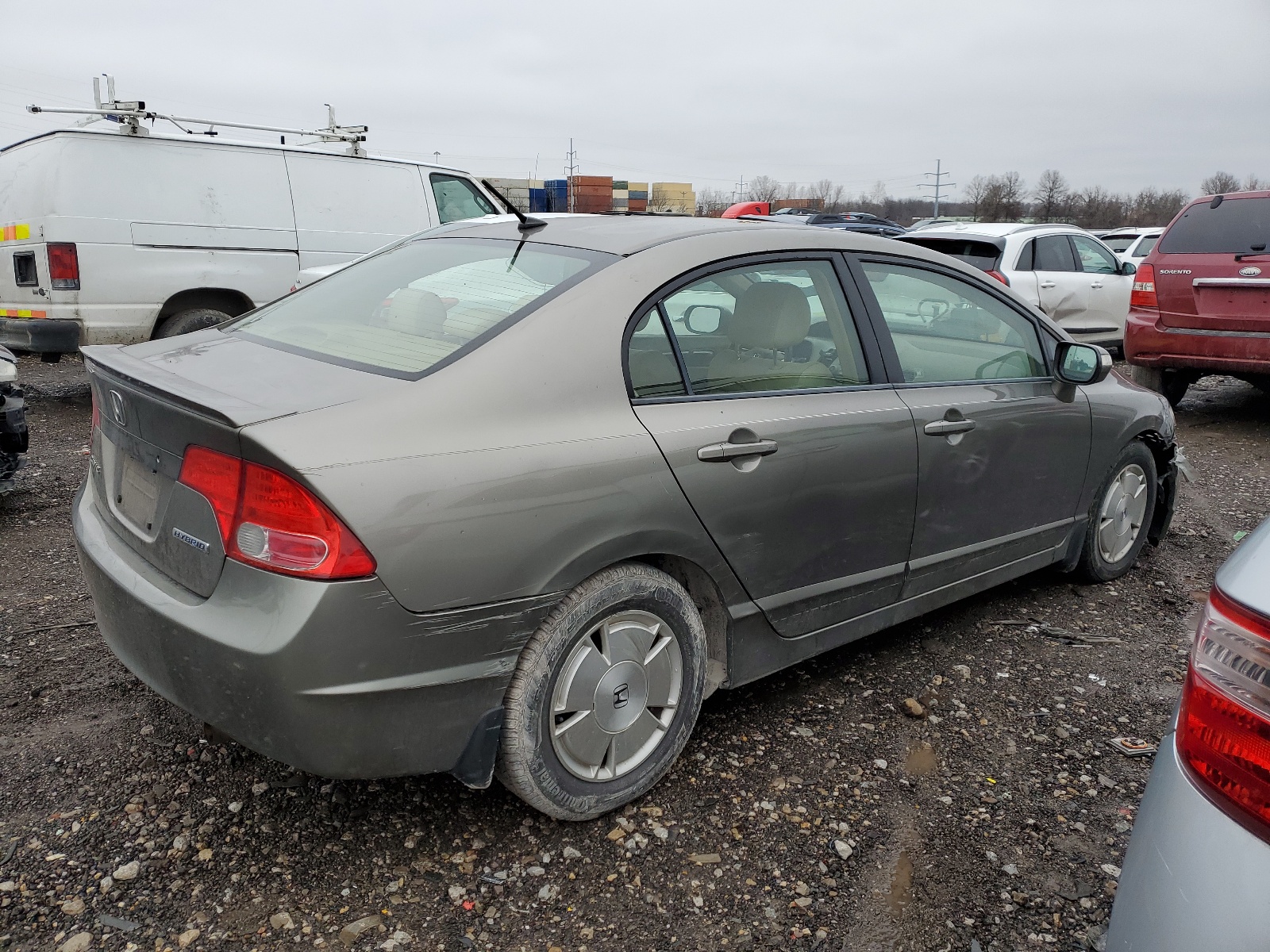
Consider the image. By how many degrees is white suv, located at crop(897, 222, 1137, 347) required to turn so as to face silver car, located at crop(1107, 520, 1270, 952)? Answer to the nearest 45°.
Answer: approximately 135° to its right

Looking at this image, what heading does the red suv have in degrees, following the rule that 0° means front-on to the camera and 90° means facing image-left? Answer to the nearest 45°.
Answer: approximately 180°

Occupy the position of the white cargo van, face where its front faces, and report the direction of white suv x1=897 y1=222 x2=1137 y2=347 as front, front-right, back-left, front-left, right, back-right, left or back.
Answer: front-right

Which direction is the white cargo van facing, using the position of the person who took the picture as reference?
facing away from the viewer and to the right of the viewer

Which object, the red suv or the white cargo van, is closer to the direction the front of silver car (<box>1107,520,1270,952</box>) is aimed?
the red suv

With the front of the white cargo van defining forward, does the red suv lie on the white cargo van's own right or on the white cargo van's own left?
on the white cargo van's own right

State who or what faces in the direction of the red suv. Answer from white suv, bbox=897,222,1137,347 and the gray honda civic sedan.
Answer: the gray honda civic sedan

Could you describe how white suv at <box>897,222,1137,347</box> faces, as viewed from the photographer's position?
facing away from the viewer and to the right of the viewer

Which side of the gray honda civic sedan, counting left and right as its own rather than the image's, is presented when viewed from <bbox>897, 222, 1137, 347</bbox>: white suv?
front

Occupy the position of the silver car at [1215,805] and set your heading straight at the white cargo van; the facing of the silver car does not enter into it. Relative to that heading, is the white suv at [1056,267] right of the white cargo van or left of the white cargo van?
right

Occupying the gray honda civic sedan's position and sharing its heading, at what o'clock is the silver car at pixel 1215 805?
The silver car is roughly at 3 o'clock from the gray honda civic sedan.

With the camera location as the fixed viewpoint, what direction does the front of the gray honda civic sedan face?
facing away from the viewer and to the right of the viewer

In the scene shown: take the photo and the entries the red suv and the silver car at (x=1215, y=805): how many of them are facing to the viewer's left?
0

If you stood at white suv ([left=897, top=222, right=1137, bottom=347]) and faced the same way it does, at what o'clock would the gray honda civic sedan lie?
The gray honda civic sedan is roughly at 5 o'clock from the white suv.
